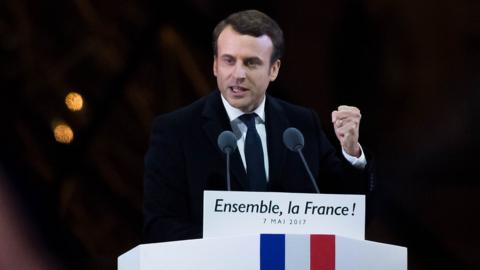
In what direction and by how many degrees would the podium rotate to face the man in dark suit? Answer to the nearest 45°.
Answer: approximately 180°

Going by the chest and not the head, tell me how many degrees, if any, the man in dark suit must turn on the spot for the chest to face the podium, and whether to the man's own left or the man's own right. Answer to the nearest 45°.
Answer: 0° — they already face it

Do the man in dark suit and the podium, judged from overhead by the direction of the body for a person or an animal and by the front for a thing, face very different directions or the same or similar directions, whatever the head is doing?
same or similar directions

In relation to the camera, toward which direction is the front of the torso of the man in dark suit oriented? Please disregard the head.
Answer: toward the camera

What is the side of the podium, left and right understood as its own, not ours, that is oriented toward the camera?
front

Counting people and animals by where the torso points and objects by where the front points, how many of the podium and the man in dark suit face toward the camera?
2
